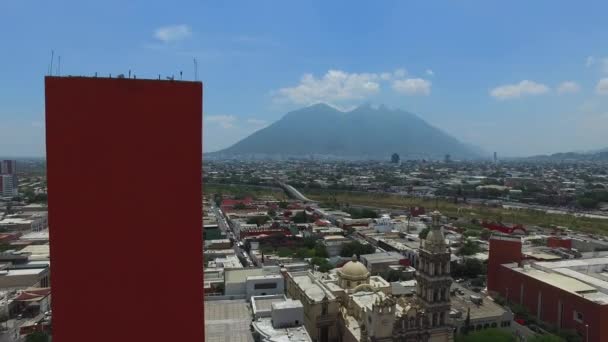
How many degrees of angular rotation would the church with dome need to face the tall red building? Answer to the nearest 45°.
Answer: approximately 90° to its right

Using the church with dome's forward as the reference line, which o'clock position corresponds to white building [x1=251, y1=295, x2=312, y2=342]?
The white building is roughly at 4 o'clock from the church with dome.

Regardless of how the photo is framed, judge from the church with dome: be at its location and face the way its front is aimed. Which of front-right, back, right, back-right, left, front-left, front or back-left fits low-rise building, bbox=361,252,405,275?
back-left

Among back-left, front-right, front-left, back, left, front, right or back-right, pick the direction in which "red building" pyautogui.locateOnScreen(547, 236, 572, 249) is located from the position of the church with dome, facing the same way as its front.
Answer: left

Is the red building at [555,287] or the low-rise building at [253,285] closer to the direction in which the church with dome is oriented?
the red building

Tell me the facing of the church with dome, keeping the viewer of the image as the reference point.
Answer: facing the viewer and to the right of the viewer

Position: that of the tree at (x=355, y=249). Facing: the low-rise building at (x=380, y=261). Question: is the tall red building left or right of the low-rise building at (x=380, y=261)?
right

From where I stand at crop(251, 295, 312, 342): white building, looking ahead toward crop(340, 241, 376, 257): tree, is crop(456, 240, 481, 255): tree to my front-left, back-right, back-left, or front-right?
front-right

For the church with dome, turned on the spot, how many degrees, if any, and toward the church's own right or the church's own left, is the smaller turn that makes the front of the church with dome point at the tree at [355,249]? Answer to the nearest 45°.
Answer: approximately 135° to the church's own left
